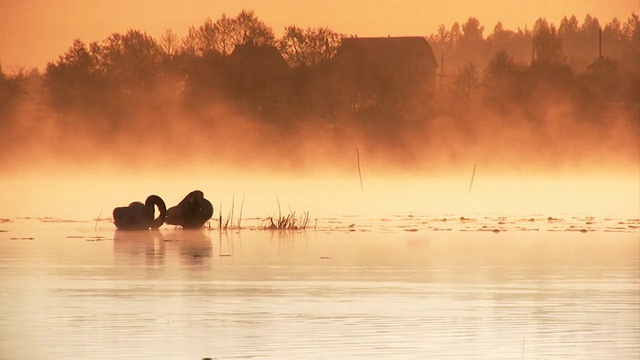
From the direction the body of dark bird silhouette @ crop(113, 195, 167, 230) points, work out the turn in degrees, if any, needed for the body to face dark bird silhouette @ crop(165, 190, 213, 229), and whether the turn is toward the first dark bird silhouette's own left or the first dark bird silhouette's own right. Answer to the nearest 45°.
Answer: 0° — it already faces it

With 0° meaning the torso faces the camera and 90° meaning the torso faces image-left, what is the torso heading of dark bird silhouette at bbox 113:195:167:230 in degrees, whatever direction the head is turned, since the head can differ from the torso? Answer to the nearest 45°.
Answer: approximately 270°
